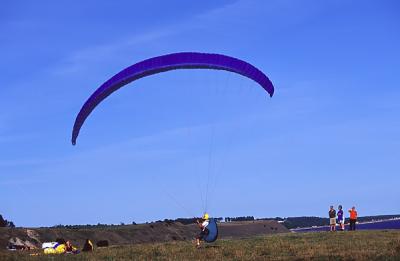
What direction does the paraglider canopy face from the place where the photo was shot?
facing the viewer

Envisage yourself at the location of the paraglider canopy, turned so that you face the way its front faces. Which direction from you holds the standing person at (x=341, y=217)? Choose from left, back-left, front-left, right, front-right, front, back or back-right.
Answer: back-left
